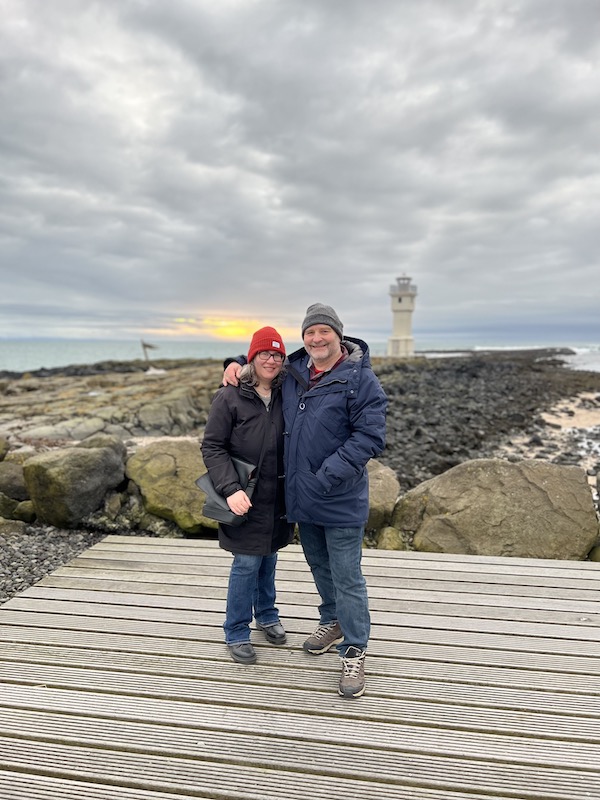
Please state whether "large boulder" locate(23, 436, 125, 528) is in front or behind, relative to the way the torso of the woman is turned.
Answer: behind

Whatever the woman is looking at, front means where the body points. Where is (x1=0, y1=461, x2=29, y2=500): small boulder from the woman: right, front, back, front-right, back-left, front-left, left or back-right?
back

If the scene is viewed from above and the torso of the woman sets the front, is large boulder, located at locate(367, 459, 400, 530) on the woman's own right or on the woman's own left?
on the woman's own left

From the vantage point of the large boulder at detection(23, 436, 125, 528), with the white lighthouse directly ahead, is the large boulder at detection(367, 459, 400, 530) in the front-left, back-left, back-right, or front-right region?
front-right

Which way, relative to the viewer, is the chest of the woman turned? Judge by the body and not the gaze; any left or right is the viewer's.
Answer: facing the viewer and to the right of the viewer

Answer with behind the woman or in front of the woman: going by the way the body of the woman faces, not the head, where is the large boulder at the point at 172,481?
behind

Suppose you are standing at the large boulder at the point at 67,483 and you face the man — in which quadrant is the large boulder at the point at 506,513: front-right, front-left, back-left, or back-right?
front-left

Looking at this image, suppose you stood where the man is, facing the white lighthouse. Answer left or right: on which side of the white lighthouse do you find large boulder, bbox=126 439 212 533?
left

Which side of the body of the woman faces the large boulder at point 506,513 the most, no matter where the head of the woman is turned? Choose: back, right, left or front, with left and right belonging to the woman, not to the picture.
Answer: left

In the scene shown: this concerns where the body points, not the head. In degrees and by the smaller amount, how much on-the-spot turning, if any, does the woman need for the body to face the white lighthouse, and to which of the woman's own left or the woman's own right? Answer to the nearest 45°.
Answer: approximately 135° to the woman's own left
